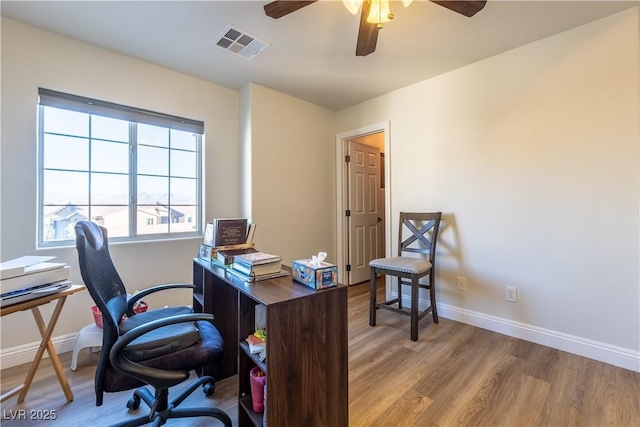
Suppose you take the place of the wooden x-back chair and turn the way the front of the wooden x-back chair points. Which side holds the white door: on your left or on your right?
on your right

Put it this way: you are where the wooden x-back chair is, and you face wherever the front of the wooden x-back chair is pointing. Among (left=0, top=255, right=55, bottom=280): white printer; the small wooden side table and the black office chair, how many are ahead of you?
3

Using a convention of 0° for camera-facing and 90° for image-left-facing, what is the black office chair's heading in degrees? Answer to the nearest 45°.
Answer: approximately 270°

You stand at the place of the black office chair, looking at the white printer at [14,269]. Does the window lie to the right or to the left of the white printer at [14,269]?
right

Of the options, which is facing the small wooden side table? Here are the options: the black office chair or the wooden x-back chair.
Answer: the wooden x-back chair

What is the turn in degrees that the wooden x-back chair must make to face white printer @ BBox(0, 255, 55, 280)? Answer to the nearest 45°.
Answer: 0° — it already faces it

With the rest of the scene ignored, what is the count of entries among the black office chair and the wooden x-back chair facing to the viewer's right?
1

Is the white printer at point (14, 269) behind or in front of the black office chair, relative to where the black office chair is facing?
behind

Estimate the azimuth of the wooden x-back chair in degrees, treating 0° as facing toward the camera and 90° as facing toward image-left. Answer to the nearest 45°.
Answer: approximately 45°
